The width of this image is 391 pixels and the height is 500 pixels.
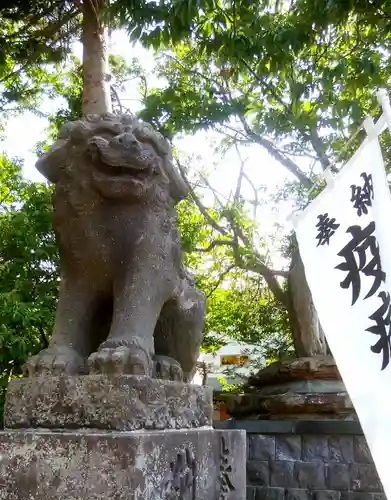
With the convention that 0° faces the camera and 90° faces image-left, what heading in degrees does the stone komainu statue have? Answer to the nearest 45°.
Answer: approximately 45°

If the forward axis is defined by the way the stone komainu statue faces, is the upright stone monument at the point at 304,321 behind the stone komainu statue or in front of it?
behind

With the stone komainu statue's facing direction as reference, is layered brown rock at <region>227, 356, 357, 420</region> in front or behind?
behind

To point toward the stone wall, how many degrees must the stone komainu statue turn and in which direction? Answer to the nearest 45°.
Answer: approximately 180°

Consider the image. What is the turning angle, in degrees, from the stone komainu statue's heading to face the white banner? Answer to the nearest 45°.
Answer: approximately 90° to its left
